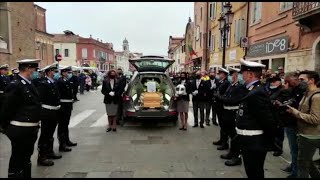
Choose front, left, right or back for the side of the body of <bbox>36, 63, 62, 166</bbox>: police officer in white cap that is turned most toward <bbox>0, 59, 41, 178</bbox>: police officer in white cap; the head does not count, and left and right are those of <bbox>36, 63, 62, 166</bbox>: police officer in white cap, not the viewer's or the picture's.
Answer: right

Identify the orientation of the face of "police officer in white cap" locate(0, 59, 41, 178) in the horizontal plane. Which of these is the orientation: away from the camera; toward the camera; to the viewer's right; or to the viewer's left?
to the viewer's right

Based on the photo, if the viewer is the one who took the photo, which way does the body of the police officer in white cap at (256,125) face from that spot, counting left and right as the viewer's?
facing to the left of the viewer

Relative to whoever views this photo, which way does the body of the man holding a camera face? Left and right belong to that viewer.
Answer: facing to the left of the viewer

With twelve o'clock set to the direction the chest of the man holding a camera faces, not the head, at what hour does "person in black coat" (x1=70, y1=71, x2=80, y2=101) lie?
The person in black coat is roughly at 1 o'clock from the man holding a camera.

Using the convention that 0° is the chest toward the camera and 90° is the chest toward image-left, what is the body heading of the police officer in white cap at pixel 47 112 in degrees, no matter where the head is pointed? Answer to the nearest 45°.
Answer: approximately 270°

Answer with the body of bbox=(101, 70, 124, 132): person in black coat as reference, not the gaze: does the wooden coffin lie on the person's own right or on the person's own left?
on the person's own left

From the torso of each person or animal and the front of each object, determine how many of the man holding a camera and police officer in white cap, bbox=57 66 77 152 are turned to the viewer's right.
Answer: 1

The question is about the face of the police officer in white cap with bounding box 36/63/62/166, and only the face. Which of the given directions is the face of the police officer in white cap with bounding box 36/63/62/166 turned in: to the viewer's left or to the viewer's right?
to the viewer's right

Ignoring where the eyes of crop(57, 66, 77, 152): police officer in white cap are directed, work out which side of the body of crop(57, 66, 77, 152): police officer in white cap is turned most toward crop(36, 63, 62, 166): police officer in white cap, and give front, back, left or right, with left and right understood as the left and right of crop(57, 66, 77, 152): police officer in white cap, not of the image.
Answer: right

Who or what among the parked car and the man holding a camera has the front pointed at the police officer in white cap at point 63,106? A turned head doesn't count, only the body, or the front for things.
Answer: the man holding a camera
